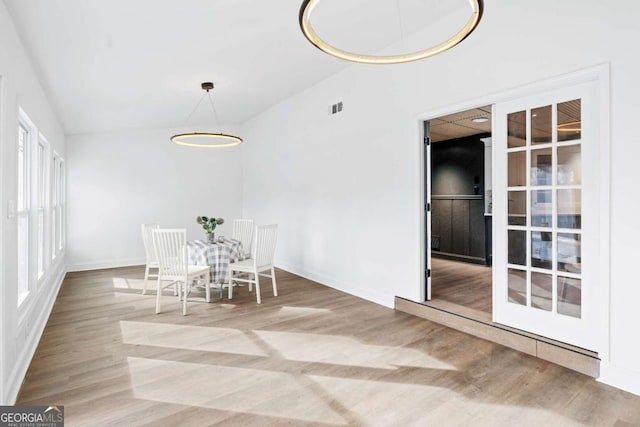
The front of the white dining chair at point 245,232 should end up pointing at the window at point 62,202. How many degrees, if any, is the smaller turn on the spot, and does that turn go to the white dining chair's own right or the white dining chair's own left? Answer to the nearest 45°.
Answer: approximately 45° to the white dining chair's own right

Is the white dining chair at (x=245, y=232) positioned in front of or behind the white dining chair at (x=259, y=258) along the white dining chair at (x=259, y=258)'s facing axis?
in front

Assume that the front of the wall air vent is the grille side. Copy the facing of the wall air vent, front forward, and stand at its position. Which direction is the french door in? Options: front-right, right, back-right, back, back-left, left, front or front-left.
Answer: left

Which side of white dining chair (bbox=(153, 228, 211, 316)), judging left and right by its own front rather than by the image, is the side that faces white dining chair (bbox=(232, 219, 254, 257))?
front

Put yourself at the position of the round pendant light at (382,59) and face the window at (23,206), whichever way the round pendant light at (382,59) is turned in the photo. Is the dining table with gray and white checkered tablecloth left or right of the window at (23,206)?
right

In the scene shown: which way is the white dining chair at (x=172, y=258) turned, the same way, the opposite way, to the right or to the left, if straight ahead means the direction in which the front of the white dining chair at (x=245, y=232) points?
the opposite way

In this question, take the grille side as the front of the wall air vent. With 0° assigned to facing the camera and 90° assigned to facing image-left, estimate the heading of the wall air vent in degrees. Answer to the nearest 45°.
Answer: approximately 45°

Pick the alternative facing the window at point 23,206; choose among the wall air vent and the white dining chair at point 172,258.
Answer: the wall air vent

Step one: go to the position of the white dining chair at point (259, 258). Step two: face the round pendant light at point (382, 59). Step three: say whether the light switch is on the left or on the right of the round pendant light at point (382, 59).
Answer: right

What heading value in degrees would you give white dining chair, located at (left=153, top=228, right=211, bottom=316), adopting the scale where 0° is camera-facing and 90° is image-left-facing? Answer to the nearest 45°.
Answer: approximately 225°

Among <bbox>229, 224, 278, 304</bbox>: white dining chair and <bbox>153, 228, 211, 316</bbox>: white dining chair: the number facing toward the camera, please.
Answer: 0

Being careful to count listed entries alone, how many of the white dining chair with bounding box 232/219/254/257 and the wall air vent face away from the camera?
0

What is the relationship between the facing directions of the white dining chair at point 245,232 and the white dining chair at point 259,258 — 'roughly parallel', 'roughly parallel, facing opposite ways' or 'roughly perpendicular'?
roughly perpendicular

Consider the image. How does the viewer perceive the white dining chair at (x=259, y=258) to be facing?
facing away from the viewer and to the left of the viewer
